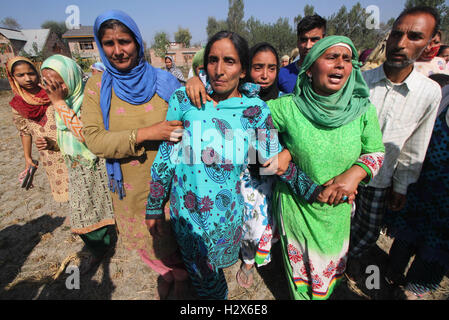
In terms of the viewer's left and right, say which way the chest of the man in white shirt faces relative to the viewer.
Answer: facing the viewer and to the left of the viewer

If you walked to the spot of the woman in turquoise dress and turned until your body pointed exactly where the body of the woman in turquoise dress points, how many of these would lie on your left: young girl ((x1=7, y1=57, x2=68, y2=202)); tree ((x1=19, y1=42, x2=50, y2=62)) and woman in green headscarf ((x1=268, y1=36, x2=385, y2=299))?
1

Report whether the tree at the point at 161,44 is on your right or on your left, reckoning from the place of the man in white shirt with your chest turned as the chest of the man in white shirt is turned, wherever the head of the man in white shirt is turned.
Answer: on your right

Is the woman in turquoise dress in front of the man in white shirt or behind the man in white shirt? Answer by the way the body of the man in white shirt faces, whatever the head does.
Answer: in front

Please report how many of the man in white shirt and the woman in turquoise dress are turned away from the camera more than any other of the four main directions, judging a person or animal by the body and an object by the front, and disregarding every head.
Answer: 0

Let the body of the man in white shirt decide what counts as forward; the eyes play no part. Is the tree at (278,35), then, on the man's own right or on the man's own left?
on the man's own right

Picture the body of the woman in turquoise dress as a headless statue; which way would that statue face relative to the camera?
toward the camera

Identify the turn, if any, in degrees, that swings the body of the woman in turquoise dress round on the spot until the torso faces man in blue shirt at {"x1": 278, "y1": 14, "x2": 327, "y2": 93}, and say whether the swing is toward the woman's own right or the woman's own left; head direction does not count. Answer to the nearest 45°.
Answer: approximately 135° to the woman's own left

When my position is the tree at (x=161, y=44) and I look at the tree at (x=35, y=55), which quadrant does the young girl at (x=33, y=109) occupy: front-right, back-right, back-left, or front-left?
front-left

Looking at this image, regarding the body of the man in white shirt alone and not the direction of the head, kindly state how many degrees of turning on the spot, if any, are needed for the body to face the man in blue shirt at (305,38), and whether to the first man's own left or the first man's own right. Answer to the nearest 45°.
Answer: approximately 90° to the first man's own right

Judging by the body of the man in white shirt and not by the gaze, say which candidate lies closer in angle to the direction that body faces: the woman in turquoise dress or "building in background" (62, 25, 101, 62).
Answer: the woman in turquoise dress

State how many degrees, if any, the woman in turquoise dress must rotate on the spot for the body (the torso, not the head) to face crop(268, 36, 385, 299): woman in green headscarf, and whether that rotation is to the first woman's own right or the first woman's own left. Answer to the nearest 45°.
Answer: approximately 90° to the first woman's own left
